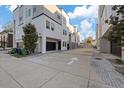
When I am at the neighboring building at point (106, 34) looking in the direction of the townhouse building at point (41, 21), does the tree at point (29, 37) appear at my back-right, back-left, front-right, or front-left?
front-left
